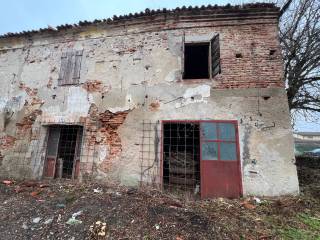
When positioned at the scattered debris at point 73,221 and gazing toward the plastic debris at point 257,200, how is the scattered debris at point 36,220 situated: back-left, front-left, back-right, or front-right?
back-left

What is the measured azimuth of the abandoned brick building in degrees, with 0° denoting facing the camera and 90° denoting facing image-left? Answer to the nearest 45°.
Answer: approximately 0°

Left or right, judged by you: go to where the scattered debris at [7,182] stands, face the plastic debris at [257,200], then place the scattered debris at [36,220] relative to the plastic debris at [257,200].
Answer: right
